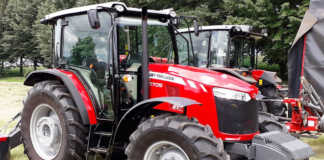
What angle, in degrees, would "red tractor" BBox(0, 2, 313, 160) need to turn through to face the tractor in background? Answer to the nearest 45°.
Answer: approximately 90° to its left

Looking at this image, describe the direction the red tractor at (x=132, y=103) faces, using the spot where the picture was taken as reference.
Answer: facing the viewer and to the right of the viewer
